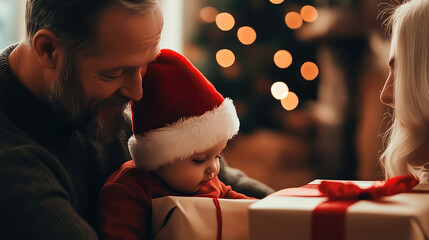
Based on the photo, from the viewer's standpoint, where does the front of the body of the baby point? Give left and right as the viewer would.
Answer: facing the viewer and to the right of the viewer

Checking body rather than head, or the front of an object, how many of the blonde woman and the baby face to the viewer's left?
1

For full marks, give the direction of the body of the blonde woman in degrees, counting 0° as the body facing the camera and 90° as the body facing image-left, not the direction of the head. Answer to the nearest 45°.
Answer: approximately 90°

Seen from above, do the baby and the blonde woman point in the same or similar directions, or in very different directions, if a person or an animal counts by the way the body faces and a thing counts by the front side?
very different directions

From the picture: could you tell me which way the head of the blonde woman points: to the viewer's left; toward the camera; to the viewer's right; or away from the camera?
to the viewer's left
